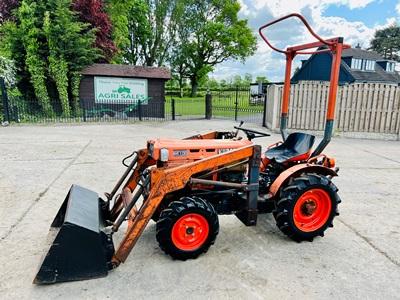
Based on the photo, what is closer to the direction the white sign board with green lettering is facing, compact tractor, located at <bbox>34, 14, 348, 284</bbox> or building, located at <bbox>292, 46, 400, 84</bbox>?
the compact tractor

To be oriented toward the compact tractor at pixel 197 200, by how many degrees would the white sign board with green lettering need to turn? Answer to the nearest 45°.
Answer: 0° — it already faces it

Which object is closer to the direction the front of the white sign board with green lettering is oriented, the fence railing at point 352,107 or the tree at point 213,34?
the fence railing

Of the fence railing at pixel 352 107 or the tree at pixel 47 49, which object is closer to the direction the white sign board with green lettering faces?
the fence railing

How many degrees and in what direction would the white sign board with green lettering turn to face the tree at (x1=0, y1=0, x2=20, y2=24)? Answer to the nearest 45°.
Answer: approximately 90° to its right

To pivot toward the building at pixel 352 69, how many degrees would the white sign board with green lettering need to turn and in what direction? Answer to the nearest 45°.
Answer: approximately 135° to its left

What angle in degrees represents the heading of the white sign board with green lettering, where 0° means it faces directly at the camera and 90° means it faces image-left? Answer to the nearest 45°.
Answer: approximately 0°

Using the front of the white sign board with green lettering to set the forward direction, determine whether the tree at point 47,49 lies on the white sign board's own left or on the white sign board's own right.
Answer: on the white sign board's own right

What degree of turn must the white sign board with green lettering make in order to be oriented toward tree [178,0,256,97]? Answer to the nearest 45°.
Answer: approximately 135° to its left
